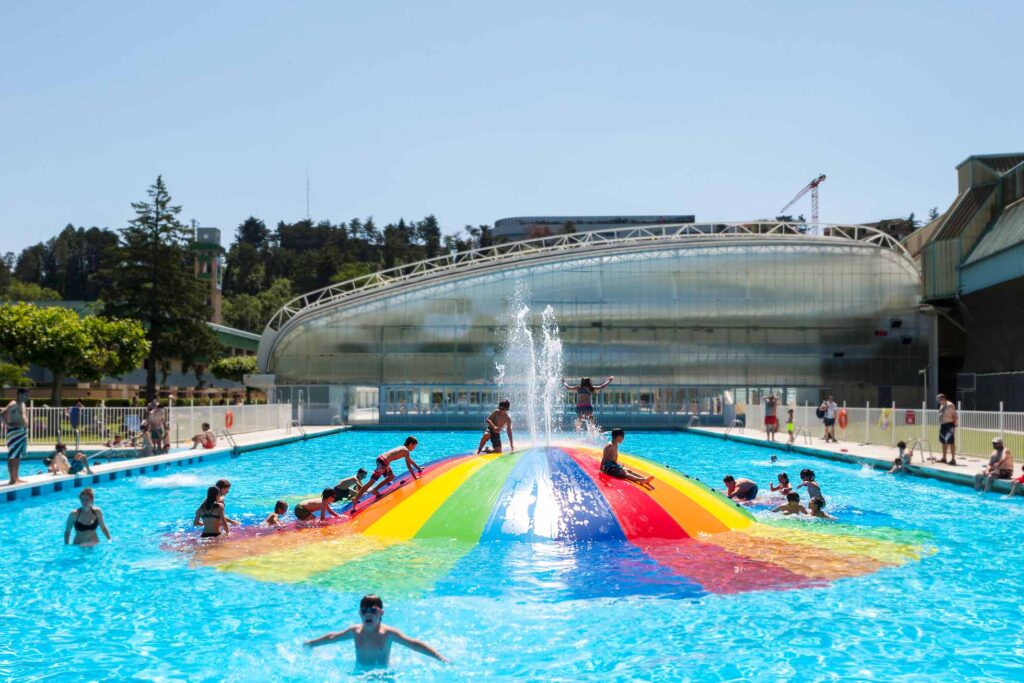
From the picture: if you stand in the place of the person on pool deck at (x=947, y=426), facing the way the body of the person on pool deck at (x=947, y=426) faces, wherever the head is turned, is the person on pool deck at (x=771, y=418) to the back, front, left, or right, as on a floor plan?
right

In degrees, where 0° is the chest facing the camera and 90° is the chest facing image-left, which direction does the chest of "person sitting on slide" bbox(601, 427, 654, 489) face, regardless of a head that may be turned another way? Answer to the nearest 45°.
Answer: approximately 270°

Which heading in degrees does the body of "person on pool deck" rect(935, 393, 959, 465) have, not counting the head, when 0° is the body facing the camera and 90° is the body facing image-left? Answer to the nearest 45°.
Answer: approximately 45°

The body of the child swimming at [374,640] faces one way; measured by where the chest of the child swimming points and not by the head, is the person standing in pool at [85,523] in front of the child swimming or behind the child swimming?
behind

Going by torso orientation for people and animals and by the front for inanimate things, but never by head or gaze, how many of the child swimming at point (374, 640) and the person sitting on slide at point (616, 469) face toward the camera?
1

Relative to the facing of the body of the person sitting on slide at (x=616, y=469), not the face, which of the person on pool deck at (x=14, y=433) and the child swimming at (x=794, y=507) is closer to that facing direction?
the child swimming

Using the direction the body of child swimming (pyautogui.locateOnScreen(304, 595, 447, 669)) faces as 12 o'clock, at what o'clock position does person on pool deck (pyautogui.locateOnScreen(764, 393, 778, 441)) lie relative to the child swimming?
The person on pool deck is roughly at 7 o'clock from the child swimming.

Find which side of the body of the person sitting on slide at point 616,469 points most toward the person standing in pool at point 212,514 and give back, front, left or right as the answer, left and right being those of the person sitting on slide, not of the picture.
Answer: back

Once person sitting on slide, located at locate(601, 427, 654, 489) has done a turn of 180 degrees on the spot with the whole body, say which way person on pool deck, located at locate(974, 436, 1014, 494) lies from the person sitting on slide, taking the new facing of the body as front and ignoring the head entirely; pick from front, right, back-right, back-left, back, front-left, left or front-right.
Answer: back-right

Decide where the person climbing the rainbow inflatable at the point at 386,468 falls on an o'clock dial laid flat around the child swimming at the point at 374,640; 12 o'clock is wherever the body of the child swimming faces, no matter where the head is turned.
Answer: The person climbing the rainbow inflatable is roughly at 6 o'clock from the child swimming.

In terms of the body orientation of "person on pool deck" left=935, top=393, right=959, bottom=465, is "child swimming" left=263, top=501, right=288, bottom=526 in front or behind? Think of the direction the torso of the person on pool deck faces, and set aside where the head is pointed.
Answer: in front
